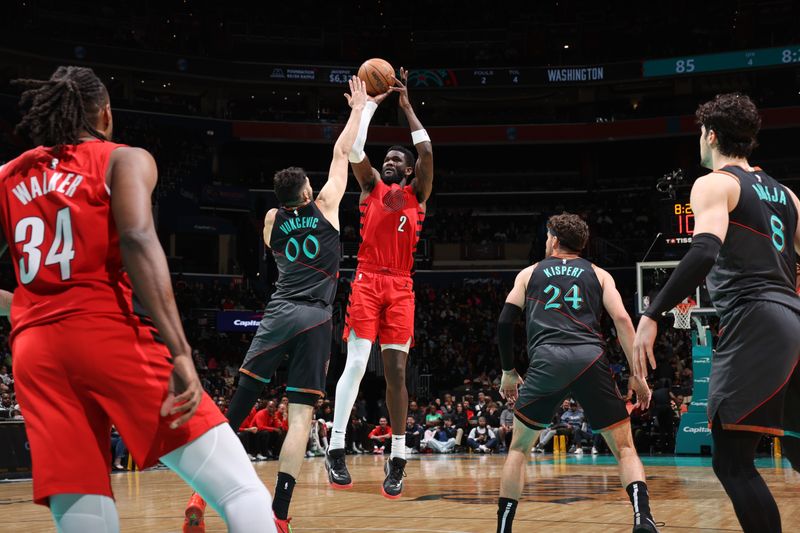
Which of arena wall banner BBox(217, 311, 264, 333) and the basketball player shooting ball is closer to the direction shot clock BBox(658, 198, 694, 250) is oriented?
the basketball player shooting ball

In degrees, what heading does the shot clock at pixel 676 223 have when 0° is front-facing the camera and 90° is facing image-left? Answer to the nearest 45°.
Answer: approximately 0°

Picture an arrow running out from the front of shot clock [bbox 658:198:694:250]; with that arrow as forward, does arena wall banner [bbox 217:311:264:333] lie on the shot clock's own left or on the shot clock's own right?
on the shot clock's own right

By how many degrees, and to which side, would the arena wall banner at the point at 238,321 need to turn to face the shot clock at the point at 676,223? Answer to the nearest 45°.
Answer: approximately 45° to its left

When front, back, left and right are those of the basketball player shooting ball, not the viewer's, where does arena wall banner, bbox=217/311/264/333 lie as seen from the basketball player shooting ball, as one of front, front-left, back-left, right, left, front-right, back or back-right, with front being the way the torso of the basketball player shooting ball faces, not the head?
back

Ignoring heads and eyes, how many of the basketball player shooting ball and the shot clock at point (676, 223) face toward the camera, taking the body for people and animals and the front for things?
2

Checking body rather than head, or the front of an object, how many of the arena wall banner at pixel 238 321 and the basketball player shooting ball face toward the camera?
2

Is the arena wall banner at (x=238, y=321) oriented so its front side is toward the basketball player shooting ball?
yes
